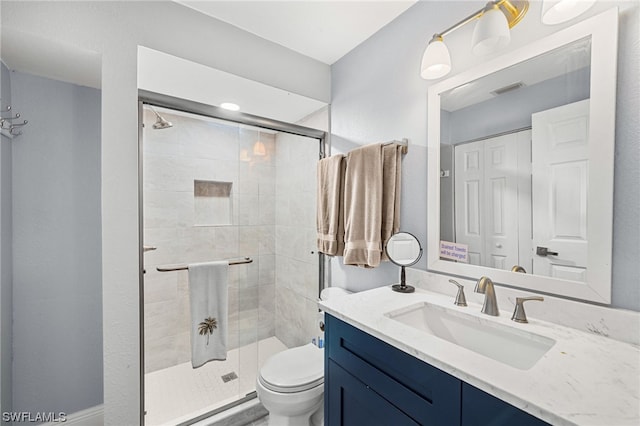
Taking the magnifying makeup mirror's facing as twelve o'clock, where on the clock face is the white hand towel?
The white hand towel is roughly at 3 o'clock from the magnifying makeup mirror.

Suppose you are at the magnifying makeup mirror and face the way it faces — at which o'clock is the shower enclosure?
The shower enclosure is roughly at 3 o'clock from the magnifying makeup mirror.

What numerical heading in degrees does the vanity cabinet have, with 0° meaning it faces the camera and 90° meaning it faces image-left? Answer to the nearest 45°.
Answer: approximately 45°

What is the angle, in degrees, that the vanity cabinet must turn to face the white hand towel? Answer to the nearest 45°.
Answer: approximately 45° to its right
